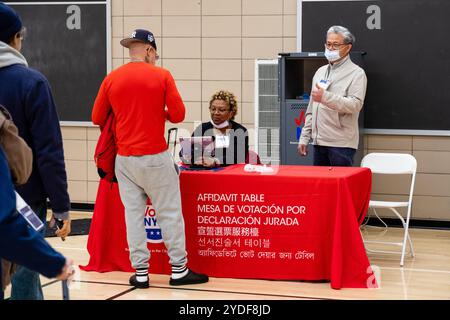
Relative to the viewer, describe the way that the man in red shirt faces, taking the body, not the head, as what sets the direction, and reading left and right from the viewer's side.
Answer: facing away from the viewer and to the right of the viewer

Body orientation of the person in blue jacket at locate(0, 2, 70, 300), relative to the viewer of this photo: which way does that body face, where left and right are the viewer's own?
facing away from the viewer and to the right of the viewer

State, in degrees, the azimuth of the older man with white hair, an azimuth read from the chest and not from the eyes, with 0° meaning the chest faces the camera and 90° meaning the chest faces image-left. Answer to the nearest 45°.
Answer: approximately 45°

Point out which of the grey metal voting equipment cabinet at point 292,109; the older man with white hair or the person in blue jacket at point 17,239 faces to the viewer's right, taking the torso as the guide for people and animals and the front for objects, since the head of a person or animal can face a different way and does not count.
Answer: the person in blue jacket

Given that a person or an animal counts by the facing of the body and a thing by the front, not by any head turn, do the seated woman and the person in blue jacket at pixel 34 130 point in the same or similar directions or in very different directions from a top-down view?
very different directions

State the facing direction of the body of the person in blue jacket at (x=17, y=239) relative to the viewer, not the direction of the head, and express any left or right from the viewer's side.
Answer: facing to the right of the viewer
